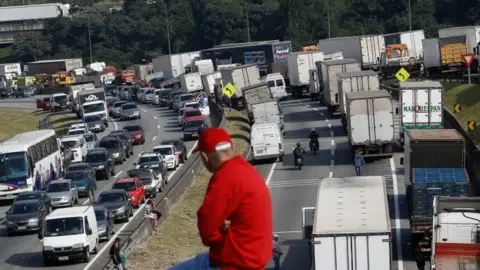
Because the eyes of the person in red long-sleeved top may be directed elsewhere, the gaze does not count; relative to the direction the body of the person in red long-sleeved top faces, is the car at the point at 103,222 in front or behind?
in front

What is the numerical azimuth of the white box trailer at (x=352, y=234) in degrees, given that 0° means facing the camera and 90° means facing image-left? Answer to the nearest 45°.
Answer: approximately 180°

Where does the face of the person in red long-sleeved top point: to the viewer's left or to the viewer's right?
to the viewer's left

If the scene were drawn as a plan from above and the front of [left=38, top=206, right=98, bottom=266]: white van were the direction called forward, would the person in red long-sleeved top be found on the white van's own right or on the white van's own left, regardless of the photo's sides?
on the white van's own left

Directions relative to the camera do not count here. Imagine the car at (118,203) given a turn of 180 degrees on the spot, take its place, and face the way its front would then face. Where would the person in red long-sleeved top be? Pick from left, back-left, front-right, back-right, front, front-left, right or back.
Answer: back-right

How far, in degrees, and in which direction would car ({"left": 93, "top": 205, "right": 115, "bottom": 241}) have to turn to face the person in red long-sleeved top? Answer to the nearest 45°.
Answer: approximately 45° to its left

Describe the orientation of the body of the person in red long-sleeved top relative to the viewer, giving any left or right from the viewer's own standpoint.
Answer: facing away from the viewer and to the left of the viewer

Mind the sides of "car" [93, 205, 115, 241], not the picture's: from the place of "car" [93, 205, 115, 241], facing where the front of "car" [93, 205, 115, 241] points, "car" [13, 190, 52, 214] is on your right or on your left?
on your right

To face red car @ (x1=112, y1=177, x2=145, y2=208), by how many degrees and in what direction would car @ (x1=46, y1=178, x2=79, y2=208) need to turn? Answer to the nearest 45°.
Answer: approximately 135° to its left

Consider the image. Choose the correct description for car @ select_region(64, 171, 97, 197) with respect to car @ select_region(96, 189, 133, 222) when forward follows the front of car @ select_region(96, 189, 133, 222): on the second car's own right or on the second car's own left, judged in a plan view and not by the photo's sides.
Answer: on the second car's own right

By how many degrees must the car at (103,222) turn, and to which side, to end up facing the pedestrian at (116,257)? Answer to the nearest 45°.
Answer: approximately 45° to its left
